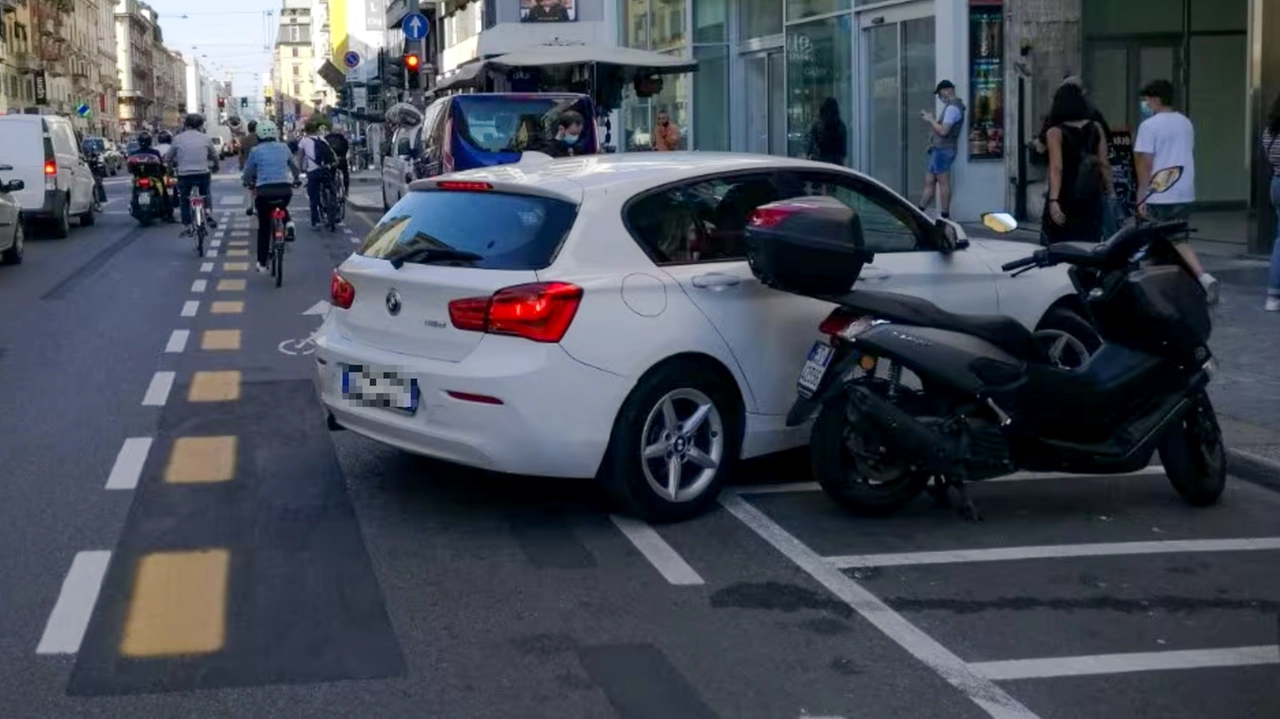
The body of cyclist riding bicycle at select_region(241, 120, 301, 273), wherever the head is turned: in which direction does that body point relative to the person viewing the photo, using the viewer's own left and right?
facing away from the viewer

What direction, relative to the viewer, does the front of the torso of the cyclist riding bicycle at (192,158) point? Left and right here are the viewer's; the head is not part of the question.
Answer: facing away from the viewer

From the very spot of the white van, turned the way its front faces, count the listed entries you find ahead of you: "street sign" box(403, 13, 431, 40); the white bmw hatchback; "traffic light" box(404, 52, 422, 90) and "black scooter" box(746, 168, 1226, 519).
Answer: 2

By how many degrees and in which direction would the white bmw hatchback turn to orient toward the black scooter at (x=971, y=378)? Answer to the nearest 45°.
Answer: approximately 45° to its right

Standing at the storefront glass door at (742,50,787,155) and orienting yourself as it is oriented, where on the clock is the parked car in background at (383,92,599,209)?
The parked car in background is roughly at 11 o'clock from the storefront glass door.

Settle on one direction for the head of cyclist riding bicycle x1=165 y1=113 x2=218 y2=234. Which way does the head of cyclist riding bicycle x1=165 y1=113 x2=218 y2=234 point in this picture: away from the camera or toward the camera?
away from the camera

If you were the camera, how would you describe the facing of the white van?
facing away from the viewer and to the right of the viewer
